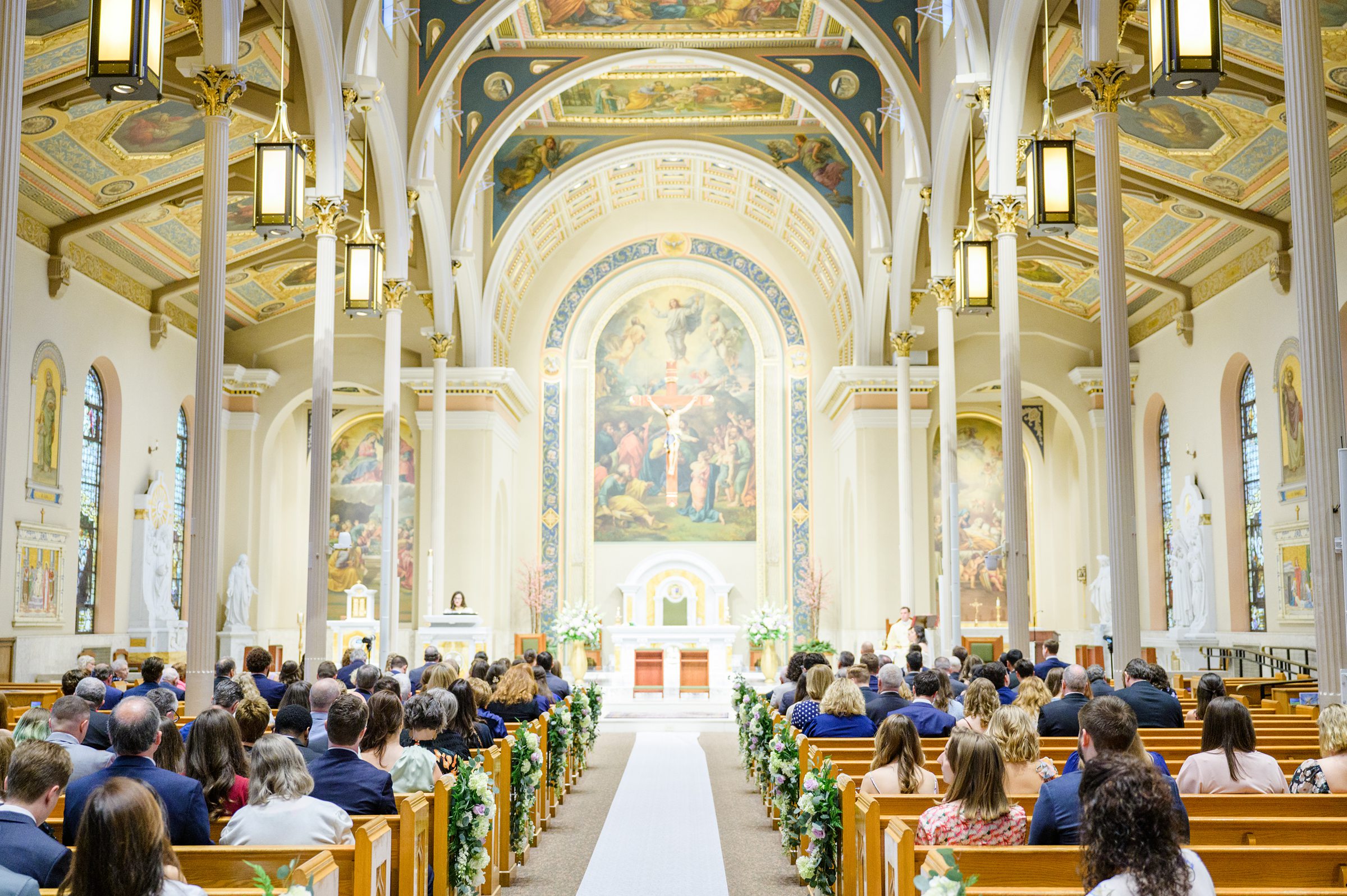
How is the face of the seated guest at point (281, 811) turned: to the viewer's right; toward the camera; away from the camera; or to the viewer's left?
away from the camera

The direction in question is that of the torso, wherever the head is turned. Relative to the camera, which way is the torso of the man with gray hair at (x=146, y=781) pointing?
away from the camera

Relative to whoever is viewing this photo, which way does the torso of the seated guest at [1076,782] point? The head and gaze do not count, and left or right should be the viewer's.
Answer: facing away from the viewer

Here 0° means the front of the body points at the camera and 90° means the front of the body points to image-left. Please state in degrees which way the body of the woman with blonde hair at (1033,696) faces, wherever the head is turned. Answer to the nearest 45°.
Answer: approximately 180°

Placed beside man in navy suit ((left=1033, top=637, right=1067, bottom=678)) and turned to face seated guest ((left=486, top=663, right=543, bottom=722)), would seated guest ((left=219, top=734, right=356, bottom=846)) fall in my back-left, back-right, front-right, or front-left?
front-left

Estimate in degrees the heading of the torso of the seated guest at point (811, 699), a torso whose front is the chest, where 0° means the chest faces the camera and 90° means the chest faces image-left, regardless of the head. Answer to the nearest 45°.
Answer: approximately 180°

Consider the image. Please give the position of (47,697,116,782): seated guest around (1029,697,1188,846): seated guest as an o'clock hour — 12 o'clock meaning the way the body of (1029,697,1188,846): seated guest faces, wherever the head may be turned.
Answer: (47,697,116,782): seated guest is roughly at 9 o'clock from (1029,697,1188,846): seated guest.

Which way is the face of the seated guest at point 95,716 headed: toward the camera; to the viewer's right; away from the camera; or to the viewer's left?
away from the camera

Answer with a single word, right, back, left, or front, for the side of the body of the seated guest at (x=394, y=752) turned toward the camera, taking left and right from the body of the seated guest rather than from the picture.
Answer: back

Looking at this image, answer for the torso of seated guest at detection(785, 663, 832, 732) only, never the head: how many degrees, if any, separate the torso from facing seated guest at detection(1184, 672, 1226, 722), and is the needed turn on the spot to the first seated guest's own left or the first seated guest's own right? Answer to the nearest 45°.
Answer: approximately 135° to the first seated guest's own right

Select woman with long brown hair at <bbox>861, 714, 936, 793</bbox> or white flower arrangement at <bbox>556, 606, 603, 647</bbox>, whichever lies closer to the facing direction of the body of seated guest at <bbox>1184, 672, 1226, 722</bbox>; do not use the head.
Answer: the white flower arrangement

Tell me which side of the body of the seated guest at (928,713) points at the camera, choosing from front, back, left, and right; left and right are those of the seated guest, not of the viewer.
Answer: back

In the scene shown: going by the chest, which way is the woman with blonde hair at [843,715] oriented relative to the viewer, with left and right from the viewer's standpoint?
facing away from the viewer

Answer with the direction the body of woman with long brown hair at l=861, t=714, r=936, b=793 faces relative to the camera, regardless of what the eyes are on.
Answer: away from the camera

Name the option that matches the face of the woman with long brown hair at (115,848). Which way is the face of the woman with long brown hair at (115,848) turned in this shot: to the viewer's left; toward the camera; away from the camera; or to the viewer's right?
away from the camera

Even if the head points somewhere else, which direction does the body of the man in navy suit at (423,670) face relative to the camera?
away from the camera

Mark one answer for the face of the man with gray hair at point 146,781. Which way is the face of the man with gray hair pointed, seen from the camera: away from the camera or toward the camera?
away from the camera
